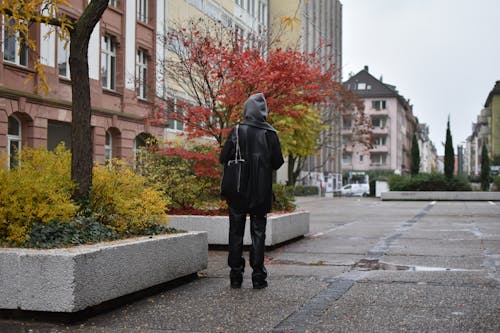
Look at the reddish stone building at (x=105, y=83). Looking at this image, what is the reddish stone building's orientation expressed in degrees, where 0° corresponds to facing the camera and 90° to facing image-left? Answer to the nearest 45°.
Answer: approximately 315°

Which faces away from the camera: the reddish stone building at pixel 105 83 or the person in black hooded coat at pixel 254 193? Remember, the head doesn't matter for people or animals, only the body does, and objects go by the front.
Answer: the person in black hooded coat

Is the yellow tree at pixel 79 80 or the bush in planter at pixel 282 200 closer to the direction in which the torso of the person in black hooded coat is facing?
the bush in planter

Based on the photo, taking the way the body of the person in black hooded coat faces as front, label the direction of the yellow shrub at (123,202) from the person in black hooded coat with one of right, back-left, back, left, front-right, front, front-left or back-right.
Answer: left

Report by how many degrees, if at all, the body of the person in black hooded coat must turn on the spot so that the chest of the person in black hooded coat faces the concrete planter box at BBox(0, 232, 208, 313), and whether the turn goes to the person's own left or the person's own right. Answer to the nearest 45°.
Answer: approximately 135° to the person's own left

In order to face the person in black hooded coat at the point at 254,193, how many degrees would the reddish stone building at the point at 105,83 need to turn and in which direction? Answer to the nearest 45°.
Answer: approximately 45° to its right

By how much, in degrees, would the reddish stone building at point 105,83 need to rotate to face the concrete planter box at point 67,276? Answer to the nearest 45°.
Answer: approximately 45° to its right

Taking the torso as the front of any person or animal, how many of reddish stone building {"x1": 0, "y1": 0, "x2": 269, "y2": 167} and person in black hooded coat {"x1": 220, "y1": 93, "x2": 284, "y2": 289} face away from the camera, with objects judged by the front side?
1

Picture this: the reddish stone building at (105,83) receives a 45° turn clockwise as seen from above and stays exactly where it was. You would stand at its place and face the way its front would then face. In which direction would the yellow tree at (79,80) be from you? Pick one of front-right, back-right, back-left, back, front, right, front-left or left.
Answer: front

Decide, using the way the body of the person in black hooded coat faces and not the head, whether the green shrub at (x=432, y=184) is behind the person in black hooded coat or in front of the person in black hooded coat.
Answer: in front

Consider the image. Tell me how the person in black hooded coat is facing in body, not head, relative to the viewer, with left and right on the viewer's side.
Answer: facing away from the viewer

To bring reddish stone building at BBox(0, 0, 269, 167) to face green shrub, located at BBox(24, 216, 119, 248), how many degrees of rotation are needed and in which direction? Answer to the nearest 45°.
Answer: approximately 45° to its right
